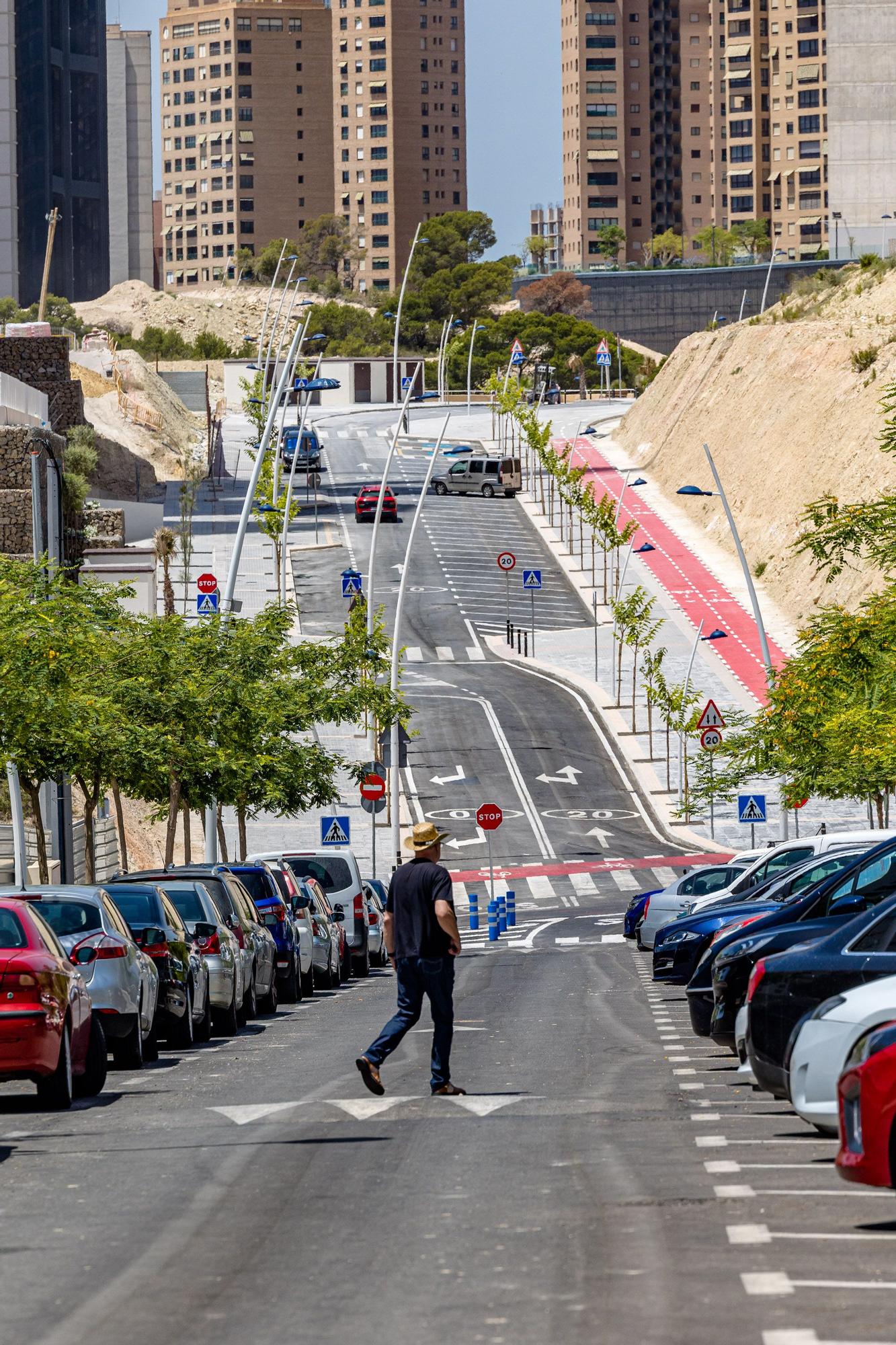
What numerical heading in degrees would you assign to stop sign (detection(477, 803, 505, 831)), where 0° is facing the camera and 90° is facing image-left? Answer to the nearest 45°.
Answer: approximately 0°

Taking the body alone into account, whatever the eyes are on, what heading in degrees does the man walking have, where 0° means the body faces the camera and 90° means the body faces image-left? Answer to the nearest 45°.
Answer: approximately 225°

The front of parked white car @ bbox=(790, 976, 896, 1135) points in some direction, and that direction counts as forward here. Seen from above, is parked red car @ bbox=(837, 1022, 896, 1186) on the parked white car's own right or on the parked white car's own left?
on the parked white car's own left

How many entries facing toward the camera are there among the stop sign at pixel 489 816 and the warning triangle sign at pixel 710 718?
2

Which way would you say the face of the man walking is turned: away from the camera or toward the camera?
away from the camera

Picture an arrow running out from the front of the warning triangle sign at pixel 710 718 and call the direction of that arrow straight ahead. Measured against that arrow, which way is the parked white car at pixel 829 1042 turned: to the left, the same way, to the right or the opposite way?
to the right

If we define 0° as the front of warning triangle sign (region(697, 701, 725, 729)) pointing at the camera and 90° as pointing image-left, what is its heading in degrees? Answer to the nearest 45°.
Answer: approximately 0°

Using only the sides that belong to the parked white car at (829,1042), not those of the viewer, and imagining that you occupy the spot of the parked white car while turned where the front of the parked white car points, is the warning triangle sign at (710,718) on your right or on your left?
on your right

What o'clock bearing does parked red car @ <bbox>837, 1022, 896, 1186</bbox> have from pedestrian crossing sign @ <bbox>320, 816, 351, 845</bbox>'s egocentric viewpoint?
The parked red car is roughly at 12 o'clock from the pedestrian crossing sign.

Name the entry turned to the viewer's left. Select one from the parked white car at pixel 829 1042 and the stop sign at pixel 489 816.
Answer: the parked white car
